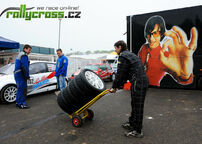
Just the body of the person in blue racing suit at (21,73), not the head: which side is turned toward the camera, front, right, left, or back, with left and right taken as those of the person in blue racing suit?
right

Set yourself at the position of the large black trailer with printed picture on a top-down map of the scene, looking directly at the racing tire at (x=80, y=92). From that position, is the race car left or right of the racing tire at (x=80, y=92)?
right

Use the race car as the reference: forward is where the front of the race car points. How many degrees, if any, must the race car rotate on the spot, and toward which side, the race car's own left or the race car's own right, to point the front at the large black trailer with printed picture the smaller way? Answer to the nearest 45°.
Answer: approximately 135° to the race car's own left

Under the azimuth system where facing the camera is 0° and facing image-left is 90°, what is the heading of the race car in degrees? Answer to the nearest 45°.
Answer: approximately 45°

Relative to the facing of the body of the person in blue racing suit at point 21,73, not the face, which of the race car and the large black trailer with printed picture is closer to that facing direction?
the large black trailer with printed picture

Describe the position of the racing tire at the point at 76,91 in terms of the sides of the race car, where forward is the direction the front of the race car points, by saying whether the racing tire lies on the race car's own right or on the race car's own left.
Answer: on the race car's own left

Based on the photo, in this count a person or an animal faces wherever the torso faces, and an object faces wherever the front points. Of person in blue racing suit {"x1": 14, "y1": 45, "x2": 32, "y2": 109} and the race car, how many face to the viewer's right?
1

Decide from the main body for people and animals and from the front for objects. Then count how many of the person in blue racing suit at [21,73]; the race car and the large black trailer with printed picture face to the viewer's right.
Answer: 1
